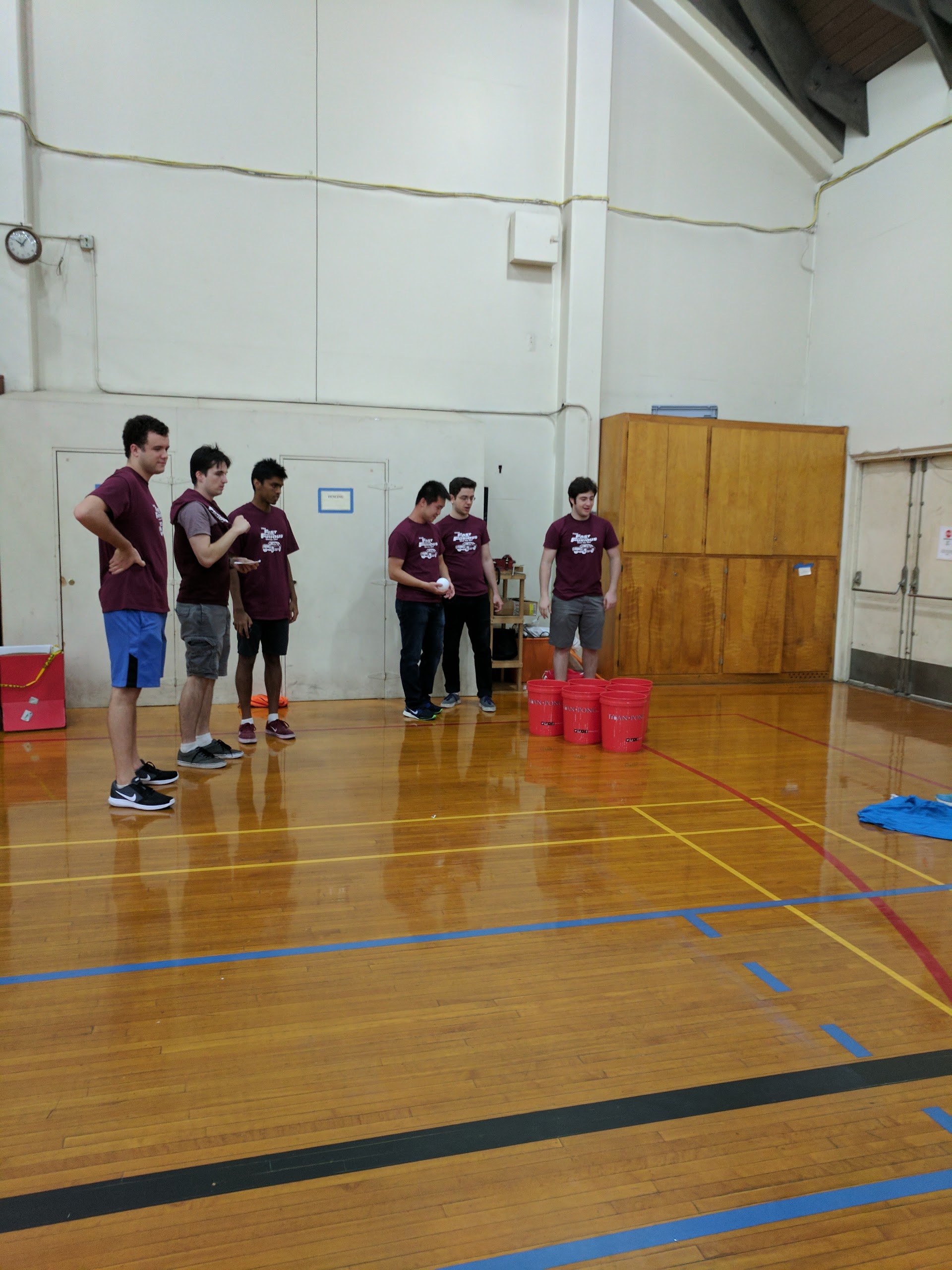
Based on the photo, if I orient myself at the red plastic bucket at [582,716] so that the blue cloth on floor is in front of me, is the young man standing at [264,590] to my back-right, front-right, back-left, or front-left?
back-right

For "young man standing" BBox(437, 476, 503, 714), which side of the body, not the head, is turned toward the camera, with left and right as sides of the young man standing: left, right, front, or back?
front

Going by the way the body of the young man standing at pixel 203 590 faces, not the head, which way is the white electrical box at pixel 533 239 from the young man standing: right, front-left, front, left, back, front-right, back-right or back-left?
front-left

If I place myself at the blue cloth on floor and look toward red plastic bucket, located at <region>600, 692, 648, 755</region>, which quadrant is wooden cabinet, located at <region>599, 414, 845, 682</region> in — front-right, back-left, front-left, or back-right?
front-right

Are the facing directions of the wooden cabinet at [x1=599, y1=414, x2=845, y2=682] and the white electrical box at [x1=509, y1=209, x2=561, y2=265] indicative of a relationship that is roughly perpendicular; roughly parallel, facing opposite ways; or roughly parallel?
roughly parallel

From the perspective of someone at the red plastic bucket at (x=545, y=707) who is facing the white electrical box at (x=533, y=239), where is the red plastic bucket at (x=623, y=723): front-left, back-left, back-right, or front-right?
back-right

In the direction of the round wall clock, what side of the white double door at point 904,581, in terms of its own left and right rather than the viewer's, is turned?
front

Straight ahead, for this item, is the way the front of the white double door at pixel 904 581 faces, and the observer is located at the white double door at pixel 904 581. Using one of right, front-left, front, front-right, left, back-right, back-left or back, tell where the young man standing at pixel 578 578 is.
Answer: front

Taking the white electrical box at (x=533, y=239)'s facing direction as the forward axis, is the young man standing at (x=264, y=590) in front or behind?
in front

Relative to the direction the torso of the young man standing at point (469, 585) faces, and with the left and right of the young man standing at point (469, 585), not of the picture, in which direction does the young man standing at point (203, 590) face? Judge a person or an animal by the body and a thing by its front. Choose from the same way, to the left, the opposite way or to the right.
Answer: to the left

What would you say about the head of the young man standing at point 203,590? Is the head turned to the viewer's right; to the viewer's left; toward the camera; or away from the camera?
to the viewer's right

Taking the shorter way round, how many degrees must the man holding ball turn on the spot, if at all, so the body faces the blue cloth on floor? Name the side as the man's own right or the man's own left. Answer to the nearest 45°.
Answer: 0° — they already face it

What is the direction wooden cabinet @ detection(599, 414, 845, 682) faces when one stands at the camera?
facing the viewer

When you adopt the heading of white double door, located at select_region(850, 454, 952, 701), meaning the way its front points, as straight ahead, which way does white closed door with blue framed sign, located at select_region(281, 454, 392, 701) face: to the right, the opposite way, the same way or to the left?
to the left

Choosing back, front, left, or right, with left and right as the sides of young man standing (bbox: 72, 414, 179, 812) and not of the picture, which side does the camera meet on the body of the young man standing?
right

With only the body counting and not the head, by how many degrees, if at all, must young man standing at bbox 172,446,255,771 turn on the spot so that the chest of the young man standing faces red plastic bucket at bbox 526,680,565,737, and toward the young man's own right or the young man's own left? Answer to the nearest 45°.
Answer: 0° — they already face it

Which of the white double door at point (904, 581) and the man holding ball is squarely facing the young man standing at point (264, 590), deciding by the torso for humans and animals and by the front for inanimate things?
the white double door
